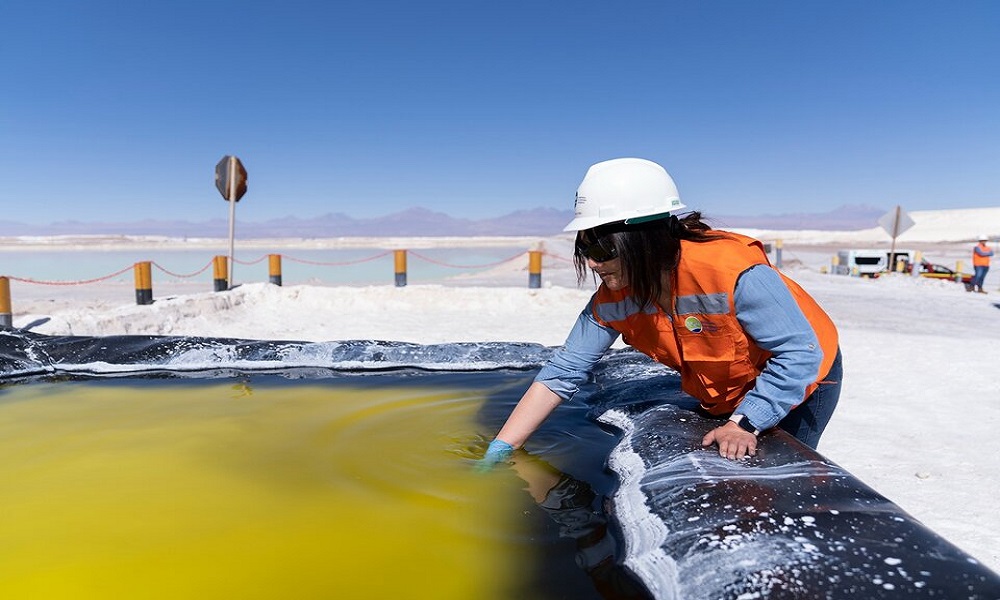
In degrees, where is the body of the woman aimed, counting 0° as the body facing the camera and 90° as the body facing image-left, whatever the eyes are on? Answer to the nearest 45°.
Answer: approximately 45°

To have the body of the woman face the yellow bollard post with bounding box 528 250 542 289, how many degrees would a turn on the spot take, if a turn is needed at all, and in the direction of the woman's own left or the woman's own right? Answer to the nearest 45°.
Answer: approximately 135° to the woman's own right

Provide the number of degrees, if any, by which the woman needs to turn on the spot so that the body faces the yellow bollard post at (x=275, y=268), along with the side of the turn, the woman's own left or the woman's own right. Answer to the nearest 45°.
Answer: approximately 90° to the woman's own right

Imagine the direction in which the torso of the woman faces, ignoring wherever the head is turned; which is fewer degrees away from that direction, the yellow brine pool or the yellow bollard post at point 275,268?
the yellow brine pool

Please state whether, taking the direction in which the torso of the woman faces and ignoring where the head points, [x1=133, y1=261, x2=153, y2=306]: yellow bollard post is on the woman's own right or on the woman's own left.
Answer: on the woman's own right

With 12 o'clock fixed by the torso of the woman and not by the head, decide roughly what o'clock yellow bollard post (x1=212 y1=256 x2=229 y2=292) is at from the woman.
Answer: The yellow bollard post is roughly at 3 o'clock from the woman.

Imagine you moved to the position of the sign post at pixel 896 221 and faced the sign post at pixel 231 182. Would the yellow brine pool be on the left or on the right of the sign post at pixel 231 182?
left

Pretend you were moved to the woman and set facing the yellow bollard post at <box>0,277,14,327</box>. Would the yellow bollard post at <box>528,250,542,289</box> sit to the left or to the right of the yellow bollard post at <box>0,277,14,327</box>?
right

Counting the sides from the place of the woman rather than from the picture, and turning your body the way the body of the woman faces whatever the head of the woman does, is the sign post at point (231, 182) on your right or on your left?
on your right

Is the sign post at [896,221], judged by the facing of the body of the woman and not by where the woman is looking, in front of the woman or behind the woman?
behind
